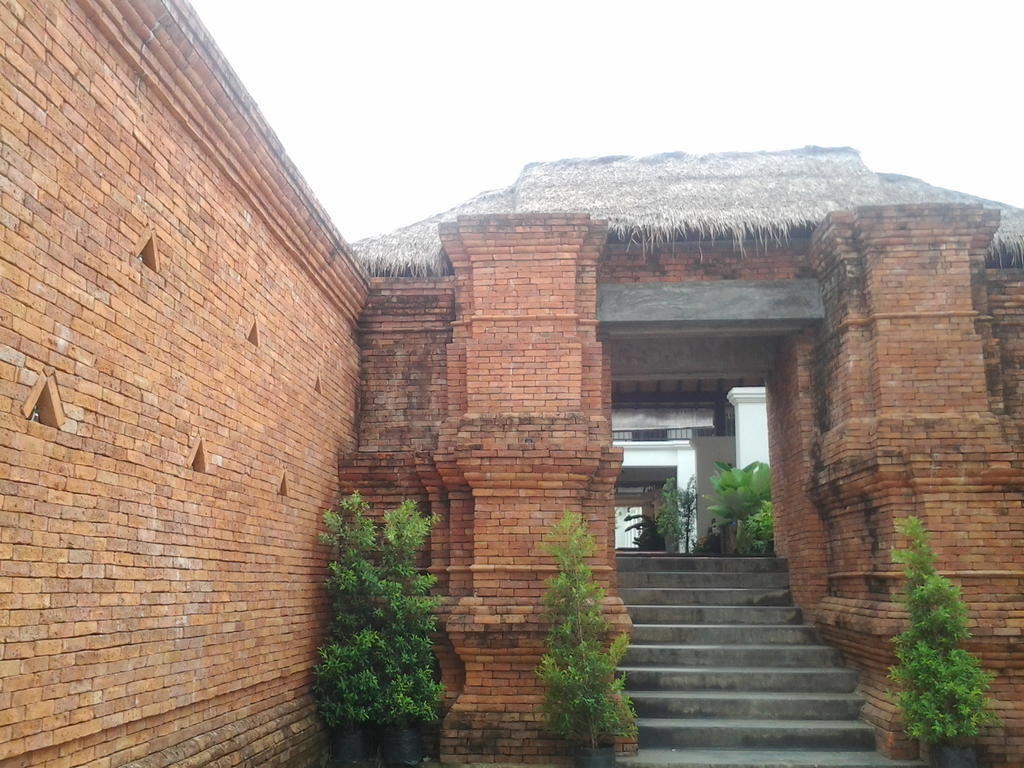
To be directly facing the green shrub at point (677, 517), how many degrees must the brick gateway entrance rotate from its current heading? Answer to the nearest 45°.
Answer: approximately 180°

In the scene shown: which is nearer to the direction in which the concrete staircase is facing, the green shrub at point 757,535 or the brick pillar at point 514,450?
the brick pillar

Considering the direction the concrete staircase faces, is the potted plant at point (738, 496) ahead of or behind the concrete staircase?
behind

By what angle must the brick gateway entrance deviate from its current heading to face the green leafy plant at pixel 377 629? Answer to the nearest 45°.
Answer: approximately 90° to its right

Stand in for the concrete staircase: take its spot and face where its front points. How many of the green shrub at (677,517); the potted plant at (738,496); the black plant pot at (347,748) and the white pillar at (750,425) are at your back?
3

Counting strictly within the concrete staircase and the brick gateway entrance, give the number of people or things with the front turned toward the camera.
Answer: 2

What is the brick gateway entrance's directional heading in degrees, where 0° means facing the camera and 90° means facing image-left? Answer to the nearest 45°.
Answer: approximately 0°

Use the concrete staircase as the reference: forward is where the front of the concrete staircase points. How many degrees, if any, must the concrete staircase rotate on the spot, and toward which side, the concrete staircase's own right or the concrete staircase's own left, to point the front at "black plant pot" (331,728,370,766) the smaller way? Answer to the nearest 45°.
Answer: approximately 45° to the concrete staircase's own right

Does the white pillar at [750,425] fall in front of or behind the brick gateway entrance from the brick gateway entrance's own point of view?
behind

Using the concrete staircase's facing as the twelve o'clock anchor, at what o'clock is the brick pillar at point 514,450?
The brick pillar is roughly at 2 o'clock from the concrete staircase.

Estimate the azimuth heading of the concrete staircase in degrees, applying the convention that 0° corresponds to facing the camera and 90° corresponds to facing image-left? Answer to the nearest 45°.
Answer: approximately 0°

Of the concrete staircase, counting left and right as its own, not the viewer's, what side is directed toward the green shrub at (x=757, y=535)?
back

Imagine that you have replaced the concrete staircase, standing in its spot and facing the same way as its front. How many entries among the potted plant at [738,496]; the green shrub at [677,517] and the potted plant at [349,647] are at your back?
2

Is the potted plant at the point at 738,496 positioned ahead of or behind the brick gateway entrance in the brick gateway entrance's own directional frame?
behind
